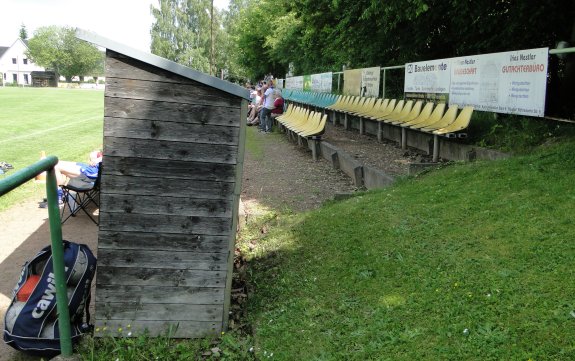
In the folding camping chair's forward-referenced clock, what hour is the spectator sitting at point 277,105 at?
The spectator sitting is roughly at 4 o'clock from the folding camping chair.

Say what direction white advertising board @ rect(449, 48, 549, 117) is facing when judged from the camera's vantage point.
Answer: facing the viewer and to the left of the viewer

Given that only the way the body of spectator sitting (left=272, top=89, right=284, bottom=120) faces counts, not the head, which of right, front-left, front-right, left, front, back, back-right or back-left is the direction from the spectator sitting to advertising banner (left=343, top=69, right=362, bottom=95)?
back

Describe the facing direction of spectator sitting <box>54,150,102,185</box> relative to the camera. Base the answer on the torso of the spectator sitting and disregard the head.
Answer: to the viewer's left

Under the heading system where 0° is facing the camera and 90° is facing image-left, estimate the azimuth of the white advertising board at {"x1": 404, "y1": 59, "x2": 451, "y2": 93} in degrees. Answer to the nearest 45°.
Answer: approximately 45°

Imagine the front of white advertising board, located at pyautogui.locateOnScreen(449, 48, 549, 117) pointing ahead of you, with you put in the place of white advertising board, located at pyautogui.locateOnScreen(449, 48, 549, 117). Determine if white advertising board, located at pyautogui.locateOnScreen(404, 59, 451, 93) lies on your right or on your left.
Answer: on your right

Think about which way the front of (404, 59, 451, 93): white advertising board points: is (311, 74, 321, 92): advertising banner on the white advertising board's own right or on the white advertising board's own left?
on the white advertising board's own right

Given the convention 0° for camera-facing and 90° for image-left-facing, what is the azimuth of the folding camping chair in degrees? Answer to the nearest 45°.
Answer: approximately 90°

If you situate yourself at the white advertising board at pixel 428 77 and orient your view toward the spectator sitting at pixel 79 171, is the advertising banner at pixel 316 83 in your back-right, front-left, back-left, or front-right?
back-right

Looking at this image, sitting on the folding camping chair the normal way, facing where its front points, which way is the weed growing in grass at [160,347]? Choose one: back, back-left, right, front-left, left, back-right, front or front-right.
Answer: left

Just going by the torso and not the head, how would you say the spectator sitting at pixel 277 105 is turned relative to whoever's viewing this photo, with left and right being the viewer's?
facing to the left of the viewer

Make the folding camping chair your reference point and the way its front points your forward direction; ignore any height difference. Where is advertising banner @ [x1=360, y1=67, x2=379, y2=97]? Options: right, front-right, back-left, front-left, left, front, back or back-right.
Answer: back-right

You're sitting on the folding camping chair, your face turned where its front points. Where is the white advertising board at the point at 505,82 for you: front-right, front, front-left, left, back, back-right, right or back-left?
back

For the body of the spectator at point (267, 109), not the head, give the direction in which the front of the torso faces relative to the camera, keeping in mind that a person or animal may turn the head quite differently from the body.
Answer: to the viewer's left

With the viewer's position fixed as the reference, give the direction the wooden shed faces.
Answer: facing to the left of the viewer

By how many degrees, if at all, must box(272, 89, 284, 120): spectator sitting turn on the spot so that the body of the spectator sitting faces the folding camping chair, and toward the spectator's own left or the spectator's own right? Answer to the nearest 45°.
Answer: approximately 90° to the spectator's own left
